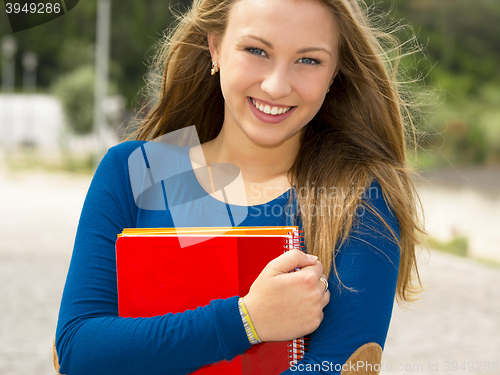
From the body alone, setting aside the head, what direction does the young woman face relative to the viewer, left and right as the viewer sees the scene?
facing the viewer
